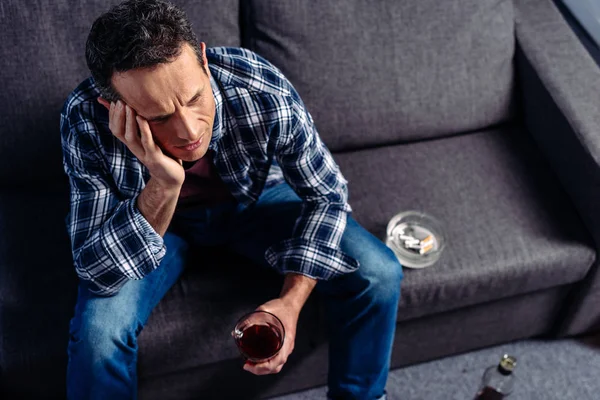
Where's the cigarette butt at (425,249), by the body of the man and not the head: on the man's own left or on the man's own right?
on the man's own left

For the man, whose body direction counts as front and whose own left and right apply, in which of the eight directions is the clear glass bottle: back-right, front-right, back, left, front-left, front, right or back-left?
left

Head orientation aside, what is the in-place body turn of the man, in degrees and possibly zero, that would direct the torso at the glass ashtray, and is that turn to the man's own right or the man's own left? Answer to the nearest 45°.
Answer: approximately 90° to the man's own left

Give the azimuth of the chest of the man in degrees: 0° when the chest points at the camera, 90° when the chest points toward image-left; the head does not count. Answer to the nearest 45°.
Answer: approximately 0°

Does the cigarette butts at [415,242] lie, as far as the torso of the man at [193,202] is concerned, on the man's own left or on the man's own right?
on the man's own left
